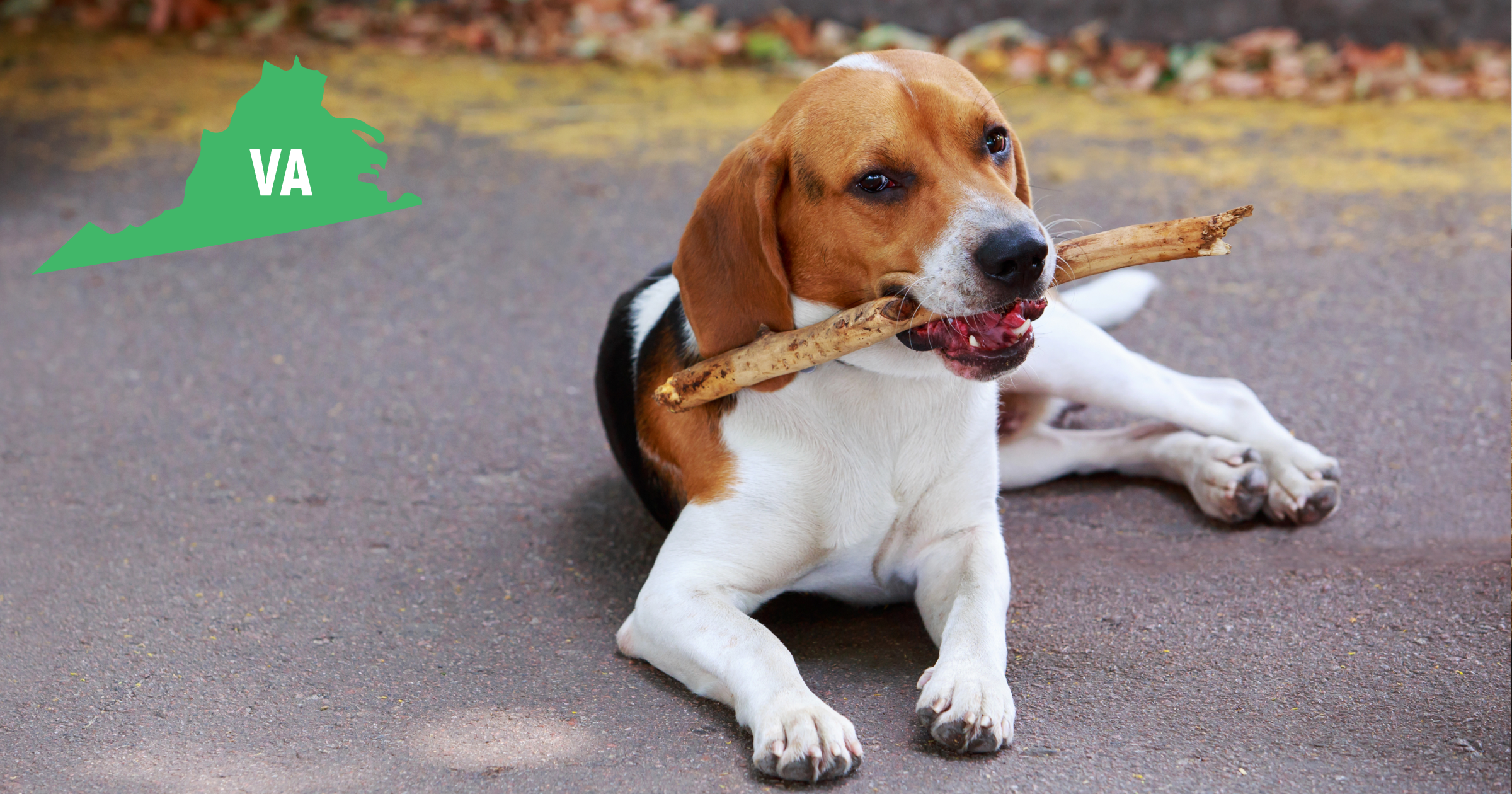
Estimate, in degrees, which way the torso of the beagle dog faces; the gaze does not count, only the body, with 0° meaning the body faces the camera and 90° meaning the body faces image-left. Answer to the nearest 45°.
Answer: approximately 0°
